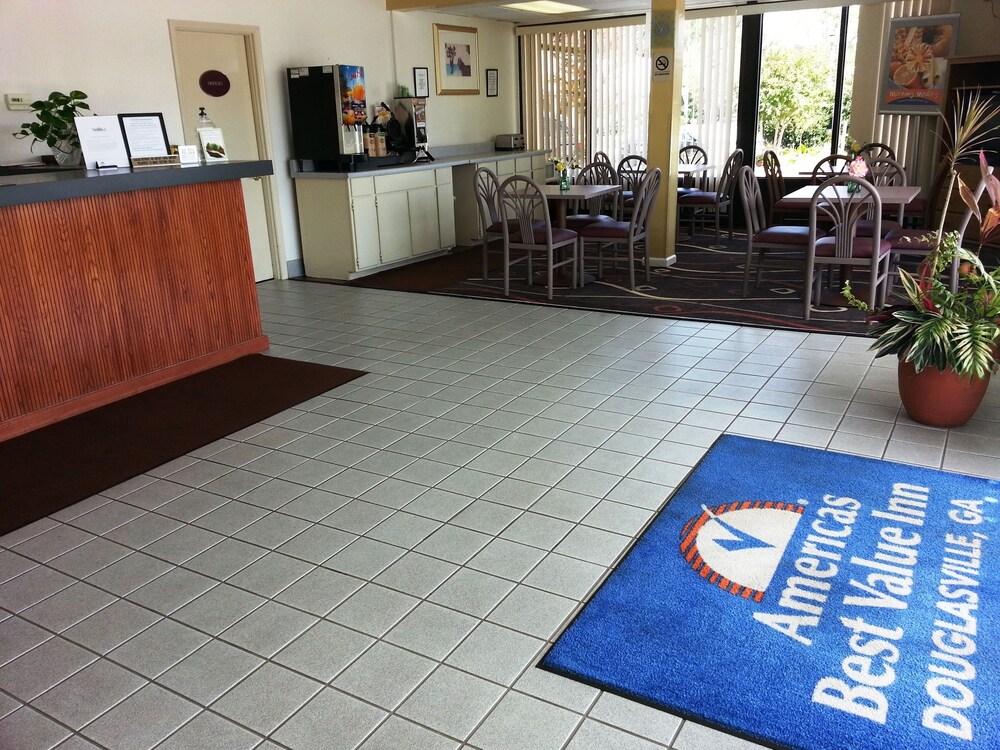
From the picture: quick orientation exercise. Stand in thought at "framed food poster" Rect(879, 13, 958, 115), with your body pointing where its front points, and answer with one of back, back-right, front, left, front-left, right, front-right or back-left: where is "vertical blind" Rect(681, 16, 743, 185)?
right

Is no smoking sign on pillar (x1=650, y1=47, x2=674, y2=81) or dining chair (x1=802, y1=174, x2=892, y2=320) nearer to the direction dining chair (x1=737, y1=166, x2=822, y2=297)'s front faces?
the dining chair

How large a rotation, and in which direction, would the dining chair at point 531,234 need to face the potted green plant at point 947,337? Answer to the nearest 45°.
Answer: approximately 90° to its right

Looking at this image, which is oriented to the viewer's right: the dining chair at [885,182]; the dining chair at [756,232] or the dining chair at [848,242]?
the dining chair at [756,232]

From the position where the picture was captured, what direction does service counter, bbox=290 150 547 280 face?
facing the viewer and to the right of the viewer

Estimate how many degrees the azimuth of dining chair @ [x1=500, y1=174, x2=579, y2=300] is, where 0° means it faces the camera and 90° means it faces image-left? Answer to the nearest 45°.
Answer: approximately 225°

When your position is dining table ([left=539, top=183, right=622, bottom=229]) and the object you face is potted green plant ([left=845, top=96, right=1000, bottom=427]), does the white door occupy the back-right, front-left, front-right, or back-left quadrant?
back-right

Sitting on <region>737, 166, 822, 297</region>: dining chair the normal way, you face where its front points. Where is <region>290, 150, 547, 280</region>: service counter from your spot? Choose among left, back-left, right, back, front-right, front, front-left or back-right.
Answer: back

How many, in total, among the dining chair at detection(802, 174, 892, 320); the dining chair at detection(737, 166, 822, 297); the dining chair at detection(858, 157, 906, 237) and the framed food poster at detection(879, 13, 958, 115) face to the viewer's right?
1

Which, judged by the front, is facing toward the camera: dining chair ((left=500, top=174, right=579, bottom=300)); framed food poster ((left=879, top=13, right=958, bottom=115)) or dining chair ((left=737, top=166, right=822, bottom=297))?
the framed food poster

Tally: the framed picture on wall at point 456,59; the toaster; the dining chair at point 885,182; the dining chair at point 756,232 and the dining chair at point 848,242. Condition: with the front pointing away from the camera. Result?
1

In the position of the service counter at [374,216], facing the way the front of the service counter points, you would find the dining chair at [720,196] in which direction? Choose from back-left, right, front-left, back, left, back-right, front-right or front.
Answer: front-left

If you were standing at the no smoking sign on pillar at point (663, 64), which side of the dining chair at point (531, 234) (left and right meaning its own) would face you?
front

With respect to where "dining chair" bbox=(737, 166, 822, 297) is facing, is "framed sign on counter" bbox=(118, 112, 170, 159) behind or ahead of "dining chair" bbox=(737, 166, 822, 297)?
behind

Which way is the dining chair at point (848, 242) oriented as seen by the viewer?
away from the camera

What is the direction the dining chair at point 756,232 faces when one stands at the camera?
facing to the right of the viewer
